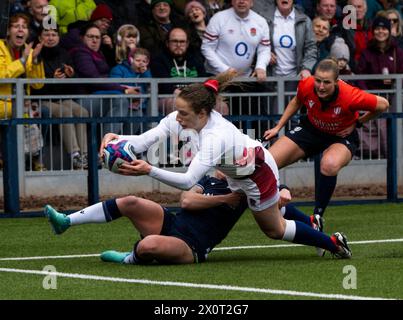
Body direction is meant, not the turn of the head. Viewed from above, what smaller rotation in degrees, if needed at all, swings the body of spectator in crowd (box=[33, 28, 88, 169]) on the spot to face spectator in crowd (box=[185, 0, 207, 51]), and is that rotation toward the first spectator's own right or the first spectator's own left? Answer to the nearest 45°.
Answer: approximately 90° to the first spectator's own left

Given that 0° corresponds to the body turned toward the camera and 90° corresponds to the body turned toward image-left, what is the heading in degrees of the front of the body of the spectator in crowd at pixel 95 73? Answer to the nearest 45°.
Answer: approximately 315°

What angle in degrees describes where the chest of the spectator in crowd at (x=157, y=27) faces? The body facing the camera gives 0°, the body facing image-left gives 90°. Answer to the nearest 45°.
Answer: approximately 0°

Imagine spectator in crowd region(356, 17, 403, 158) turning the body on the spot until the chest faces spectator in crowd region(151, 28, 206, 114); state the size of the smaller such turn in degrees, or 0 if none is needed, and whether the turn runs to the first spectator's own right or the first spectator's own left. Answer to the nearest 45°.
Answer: approximately 45° to the first spectator's own right
